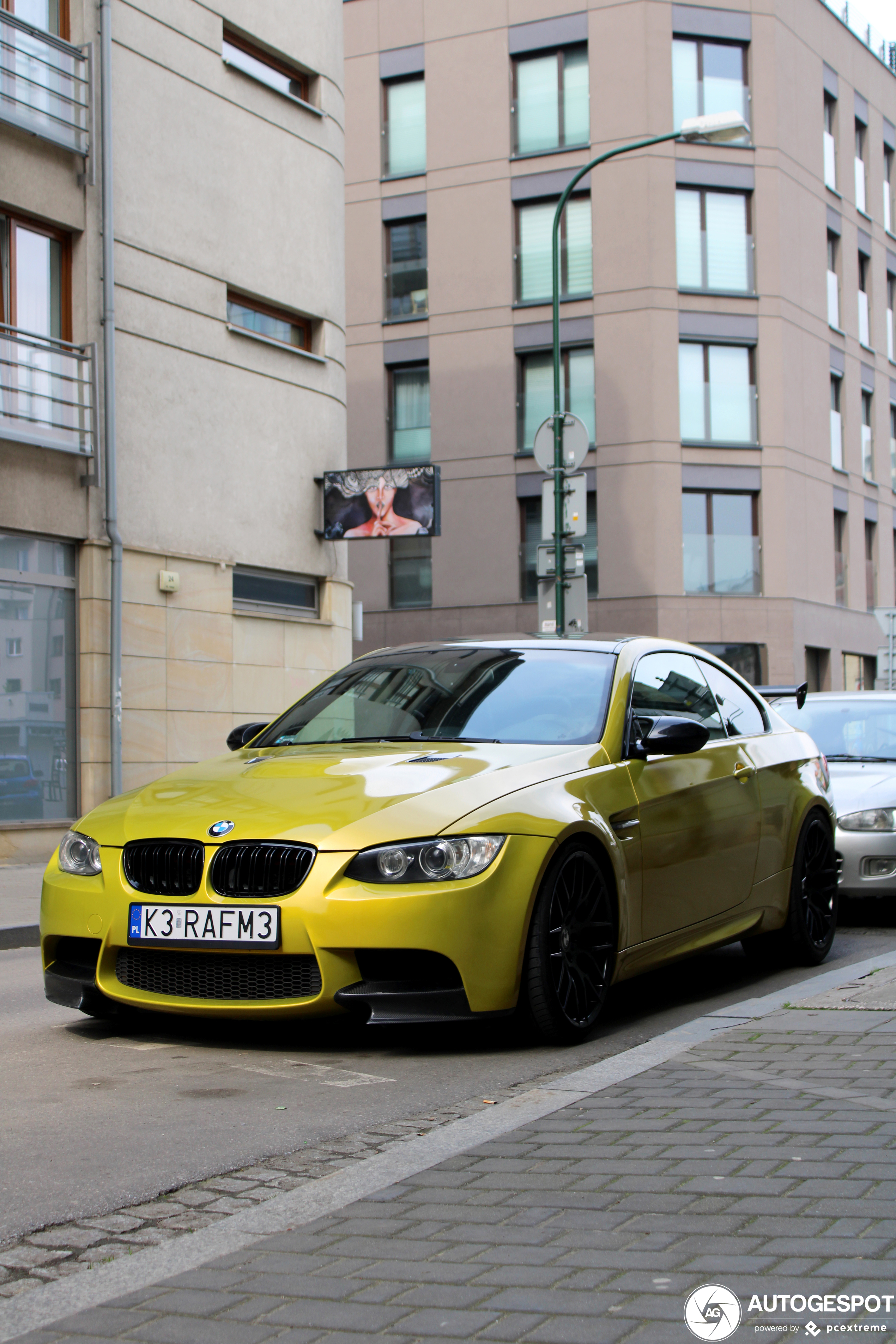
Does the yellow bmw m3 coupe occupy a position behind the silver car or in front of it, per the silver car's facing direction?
in front

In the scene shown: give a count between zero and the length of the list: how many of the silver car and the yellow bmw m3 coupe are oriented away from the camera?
0

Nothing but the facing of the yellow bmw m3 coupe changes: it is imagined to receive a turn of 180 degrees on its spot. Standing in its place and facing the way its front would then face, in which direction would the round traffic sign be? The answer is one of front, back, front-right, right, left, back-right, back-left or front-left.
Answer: front-left

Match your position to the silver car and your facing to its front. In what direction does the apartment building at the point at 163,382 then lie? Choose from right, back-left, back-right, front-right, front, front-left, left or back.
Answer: right

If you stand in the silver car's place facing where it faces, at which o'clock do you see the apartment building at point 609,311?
The apartment building is roughly at 4 o'clock from the silver car.

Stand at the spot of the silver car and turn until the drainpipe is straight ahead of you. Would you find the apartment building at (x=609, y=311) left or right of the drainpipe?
right

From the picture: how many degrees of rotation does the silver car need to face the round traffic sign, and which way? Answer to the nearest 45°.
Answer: approximately 90° to its right

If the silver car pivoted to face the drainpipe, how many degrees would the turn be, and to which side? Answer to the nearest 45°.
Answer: approximately 90° to its right

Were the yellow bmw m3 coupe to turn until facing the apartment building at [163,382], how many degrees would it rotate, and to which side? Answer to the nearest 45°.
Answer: approximately 135° to its right
